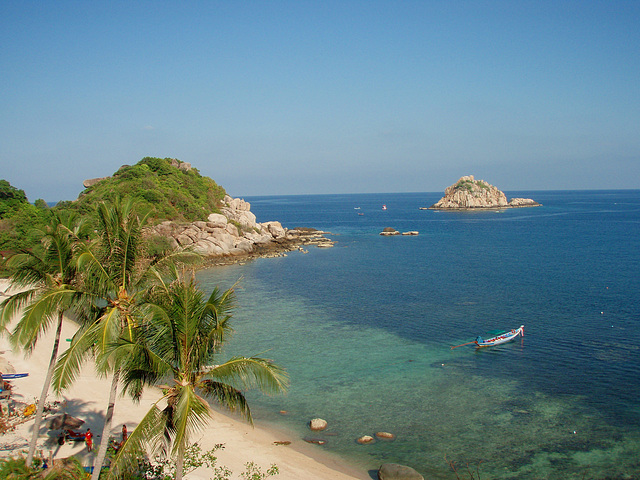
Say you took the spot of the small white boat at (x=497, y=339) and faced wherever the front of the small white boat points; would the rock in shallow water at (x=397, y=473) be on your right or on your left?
on your right

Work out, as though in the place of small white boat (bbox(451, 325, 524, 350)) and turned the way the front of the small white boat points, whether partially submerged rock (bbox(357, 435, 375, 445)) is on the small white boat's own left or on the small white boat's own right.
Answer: on the small white boat's own right

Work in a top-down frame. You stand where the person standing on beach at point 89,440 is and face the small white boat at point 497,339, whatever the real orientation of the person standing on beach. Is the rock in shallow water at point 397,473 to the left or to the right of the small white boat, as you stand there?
right

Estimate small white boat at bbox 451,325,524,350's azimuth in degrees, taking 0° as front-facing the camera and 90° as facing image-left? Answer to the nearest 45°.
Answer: approximately 270°

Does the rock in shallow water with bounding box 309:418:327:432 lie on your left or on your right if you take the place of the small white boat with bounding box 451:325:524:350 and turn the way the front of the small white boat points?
on your right

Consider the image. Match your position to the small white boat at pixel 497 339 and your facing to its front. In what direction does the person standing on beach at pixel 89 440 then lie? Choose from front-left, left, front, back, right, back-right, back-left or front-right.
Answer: back-right
